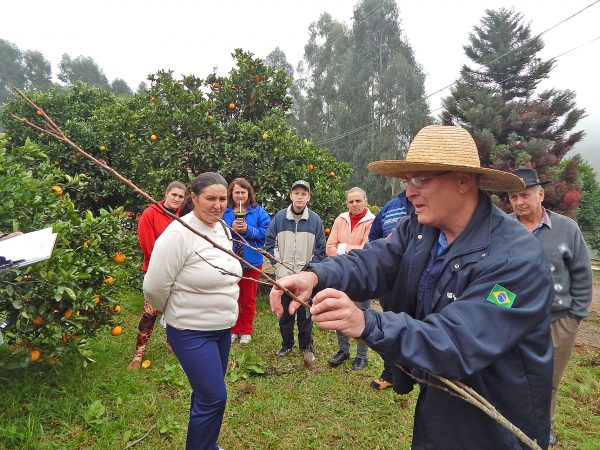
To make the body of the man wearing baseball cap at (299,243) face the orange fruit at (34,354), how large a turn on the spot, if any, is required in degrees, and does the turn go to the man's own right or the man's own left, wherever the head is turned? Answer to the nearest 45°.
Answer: approximately 45° to the man's own right

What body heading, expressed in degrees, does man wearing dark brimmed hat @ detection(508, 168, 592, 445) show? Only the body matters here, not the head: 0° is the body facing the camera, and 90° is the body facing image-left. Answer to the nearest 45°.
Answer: approximately 45°

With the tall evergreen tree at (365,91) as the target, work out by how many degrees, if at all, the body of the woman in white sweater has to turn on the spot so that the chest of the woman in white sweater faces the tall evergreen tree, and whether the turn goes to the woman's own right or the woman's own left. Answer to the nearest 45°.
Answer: approximately 135° to the woman's own left

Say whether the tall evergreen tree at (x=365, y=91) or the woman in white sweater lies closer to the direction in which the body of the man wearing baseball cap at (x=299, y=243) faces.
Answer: the woman in white sweater

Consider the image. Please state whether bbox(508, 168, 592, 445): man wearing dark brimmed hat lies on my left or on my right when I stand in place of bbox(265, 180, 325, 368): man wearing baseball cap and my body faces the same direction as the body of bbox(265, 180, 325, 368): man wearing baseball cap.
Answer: on my left

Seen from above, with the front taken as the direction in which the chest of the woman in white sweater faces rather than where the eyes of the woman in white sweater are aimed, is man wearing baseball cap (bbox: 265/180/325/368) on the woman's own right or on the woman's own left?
on the woman's own left

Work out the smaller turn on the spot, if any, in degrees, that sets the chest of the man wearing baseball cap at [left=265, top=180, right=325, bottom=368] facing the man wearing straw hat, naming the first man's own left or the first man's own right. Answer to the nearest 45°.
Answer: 0° — they already face them

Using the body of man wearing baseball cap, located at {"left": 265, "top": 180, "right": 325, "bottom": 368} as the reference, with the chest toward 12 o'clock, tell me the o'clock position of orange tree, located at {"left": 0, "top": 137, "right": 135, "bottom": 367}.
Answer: The orange tree is roughly at 2 o'clock from the man wearing baseball cap.

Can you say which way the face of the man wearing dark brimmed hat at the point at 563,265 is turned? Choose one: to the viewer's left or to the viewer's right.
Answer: to the viewer's left

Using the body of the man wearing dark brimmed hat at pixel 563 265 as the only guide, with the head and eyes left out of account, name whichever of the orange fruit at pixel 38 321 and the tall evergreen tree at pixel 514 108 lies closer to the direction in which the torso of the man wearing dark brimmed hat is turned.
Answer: the orange fruit
